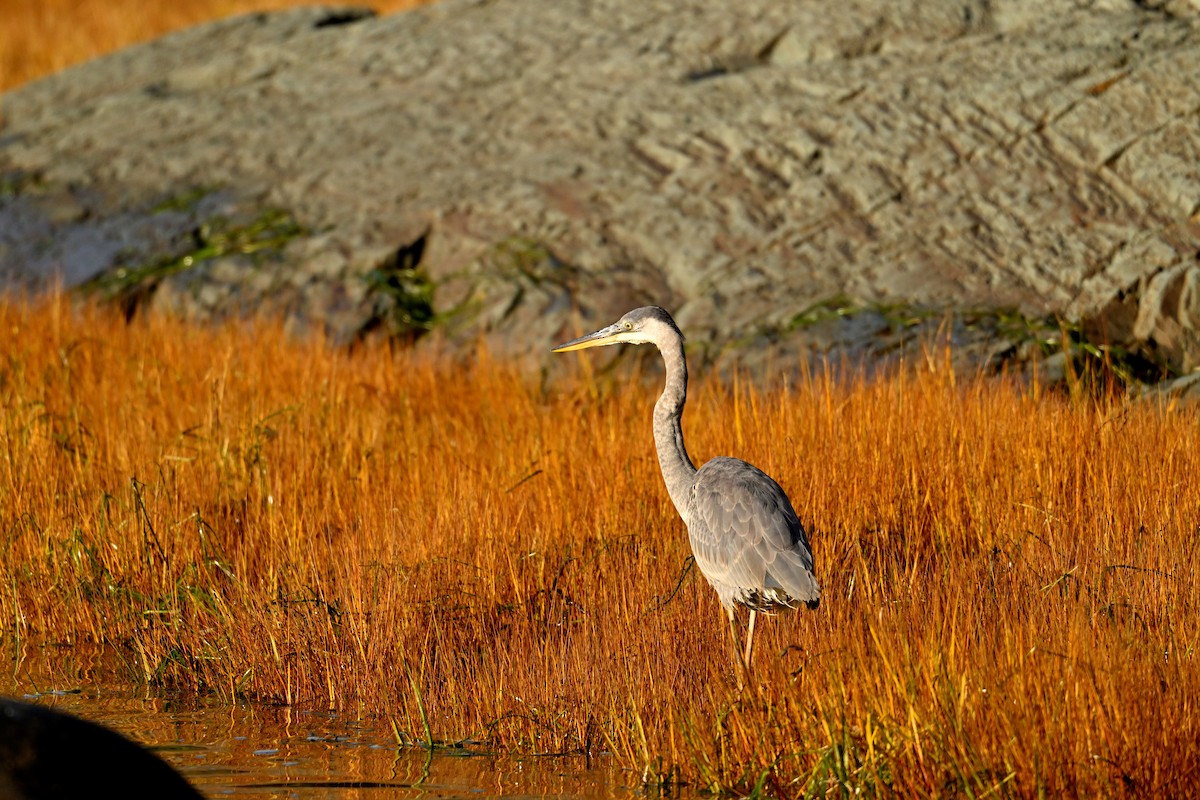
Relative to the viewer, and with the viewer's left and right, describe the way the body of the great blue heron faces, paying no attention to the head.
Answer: facing to the left of the viewer
